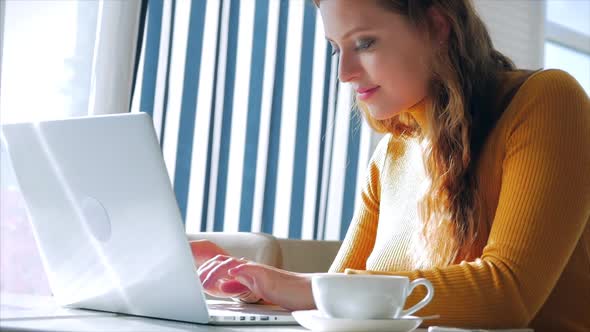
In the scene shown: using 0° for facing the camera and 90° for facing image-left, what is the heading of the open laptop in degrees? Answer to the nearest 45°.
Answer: approximately 225°

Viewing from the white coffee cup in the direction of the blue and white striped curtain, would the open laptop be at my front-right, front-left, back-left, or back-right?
front-left

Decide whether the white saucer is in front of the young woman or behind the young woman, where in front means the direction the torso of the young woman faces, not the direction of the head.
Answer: in front

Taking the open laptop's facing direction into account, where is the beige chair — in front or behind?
in front

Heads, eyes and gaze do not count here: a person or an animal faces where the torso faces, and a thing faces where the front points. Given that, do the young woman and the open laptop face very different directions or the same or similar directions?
very different directions

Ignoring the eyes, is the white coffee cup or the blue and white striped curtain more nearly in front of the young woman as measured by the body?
the white coffee cup

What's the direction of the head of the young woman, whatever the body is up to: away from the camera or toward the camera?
toward the camera

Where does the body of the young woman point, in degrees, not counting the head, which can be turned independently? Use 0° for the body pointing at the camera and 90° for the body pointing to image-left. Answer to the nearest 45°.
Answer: approximately 45°

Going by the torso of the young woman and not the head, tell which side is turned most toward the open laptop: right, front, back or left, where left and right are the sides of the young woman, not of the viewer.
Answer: front
